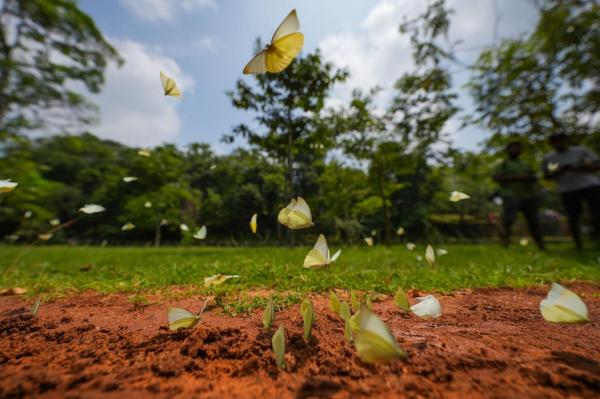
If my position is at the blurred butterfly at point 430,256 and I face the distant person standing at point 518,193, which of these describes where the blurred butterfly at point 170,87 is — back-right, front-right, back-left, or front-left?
back-left

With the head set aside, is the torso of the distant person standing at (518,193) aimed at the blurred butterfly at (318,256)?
yes

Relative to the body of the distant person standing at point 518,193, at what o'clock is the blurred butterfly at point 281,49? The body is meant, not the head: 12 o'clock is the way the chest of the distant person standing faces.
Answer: The blurred butterfly is roughly at 12 o'clock from the distant person standing.

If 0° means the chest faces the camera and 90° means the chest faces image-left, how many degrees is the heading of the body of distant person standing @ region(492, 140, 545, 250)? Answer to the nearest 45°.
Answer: approximately 0°
